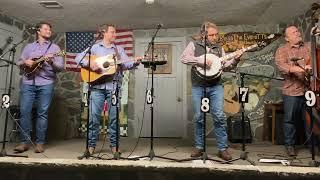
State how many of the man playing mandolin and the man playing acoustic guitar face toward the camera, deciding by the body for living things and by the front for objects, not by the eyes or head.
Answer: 2

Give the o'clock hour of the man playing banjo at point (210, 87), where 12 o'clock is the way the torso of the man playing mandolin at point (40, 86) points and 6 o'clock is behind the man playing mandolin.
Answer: The man playing banjo is roughly at 10 o'clock from the man playing mandolin.

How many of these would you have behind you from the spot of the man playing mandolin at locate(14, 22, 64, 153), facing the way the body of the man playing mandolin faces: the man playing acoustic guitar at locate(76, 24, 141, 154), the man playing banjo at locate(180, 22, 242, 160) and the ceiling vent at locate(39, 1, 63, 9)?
1

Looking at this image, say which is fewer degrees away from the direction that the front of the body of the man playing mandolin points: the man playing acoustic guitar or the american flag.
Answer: the man playing acoustic guitar

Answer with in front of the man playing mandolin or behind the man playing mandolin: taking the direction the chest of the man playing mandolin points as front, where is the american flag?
behind

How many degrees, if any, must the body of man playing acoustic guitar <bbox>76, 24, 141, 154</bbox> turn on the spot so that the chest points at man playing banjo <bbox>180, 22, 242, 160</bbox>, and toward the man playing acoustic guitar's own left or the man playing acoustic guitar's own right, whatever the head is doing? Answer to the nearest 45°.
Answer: approximately 90° to the man playing acoustic guitar's own left

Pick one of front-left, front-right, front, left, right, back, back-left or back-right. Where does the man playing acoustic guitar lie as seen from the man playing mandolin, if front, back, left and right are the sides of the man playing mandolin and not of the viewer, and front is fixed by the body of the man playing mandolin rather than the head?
front-left

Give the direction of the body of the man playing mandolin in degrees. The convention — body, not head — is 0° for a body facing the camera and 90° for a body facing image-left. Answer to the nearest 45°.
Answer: approximately 0°

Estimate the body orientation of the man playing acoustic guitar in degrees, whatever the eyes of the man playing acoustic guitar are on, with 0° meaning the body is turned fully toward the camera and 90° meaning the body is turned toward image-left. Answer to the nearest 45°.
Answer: approximately 0°

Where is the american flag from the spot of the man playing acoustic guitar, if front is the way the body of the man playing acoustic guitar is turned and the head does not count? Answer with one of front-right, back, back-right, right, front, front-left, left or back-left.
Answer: back
